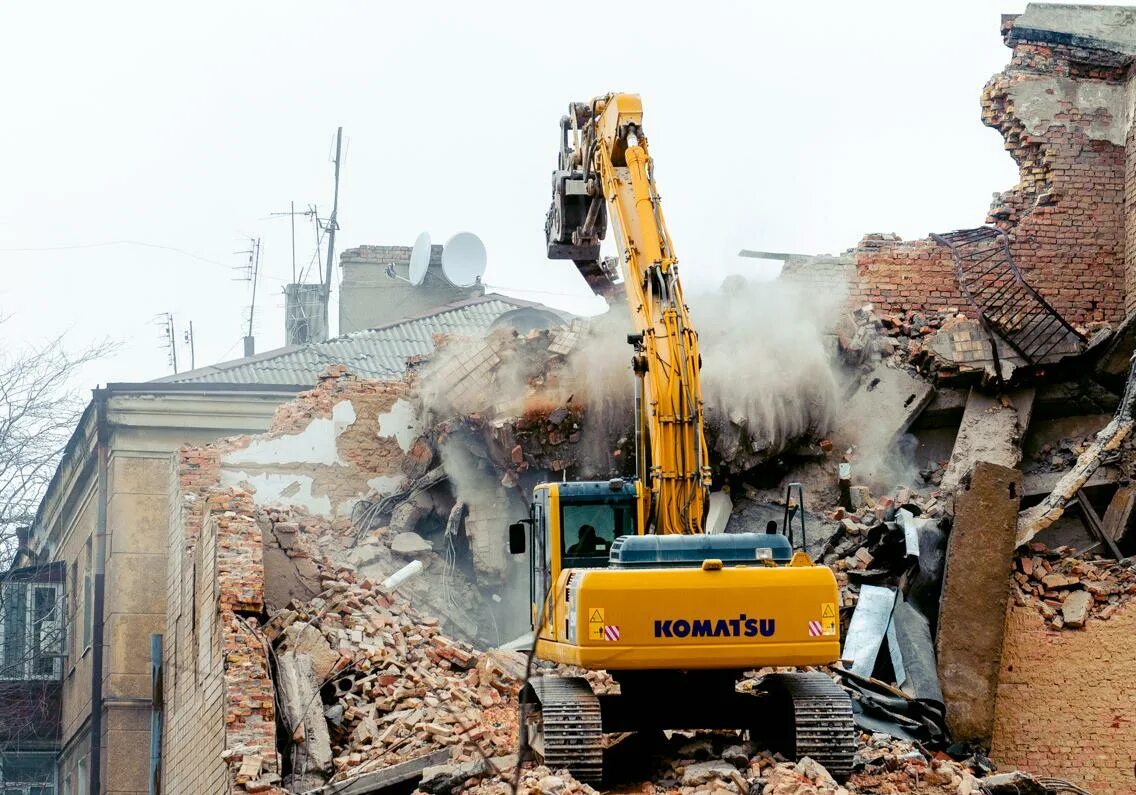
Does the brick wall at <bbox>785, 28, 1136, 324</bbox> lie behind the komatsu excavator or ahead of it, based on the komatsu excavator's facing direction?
ahead

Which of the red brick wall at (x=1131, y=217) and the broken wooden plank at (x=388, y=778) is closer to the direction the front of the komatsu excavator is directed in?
the red brick wall

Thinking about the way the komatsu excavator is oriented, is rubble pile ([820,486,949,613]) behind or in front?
in front

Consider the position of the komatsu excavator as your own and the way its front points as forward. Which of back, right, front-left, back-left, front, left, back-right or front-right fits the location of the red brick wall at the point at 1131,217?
front-right

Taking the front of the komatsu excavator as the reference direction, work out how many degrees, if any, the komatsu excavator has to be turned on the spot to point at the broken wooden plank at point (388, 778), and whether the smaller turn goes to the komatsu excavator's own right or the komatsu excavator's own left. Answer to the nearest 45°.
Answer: approximately 90° to the komatsu excavator's own left

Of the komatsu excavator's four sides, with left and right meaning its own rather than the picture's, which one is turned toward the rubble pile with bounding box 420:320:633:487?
front

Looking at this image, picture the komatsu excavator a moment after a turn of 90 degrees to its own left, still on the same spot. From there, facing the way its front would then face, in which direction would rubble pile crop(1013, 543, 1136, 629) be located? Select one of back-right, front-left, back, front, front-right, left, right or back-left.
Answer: back-right

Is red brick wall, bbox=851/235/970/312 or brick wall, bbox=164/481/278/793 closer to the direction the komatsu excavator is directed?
the red brick wall

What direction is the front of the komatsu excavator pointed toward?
away from the camera

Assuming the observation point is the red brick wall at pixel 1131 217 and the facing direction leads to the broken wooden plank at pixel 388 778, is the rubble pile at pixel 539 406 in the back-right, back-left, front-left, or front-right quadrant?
front-right
